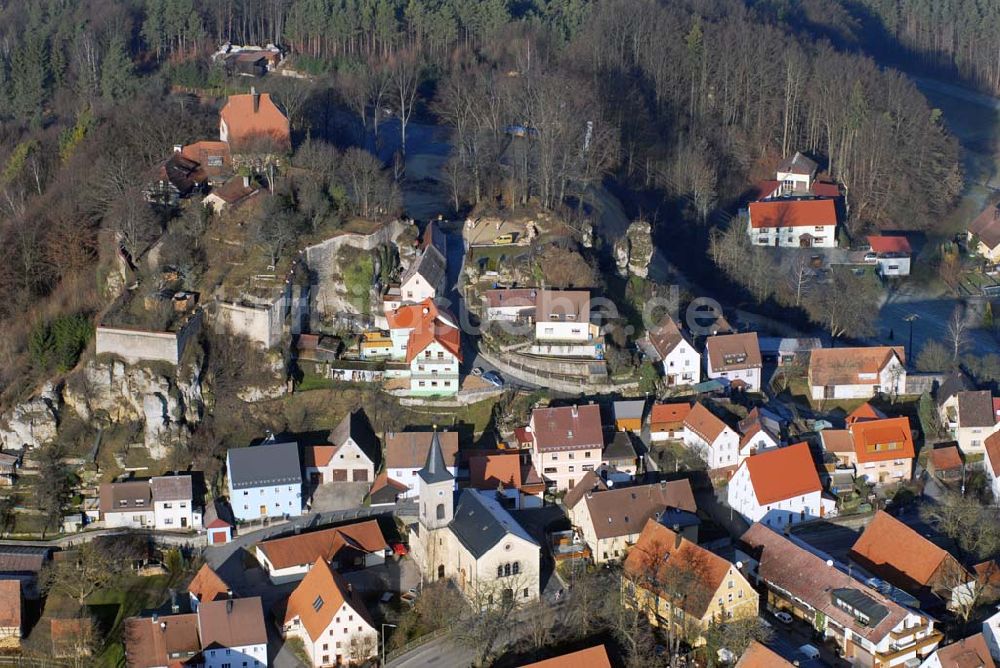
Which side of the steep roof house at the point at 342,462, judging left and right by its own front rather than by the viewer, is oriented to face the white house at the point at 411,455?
left

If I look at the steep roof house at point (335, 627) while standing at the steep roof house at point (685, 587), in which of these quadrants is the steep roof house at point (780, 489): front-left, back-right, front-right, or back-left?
back-right

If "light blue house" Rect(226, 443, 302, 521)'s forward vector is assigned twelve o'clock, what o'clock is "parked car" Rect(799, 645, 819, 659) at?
The parked car is roughly at 10 o'clock from the light blue house.

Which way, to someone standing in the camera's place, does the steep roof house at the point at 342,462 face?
facing the viewer

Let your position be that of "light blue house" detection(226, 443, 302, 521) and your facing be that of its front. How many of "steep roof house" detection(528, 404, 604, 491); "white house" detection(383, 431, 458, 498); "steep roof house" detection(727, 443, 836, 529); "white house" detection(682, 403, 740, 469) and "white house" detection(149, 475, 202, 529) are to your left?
4

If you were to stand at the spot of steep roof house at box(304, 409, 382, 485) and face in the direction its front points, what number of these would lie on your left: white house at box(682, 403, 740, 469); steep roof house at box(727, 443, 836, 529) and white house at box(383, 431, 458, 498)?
3

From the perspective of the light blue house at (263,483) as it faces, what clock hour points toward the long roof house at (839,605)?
The long roof house is roughly at 10 o'clock from the light blue house.

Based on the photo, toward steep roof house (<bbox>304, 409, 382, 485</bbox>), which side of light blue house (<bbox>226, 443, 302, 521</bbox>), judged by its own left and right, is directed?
left

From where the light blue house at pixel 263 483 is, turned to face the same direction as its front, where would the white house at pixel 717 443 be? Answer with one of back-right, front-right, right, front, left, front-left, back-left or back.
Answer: left

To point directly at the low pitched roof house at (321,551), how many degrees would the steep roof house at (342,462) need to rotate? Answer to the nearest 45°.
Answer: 0° — it already faces it

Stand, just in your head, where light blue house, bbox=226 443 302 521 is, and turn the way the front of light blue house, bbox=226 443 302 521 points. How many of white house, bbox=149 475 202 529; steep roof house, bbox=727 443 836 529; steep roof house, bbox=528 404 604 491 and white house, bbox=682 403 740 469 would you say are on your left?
3

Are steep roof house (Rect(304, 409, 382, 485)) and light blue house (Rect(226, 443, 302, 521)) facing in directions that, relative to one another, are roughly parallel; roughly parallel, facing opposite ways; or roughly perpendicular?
roughly parallel

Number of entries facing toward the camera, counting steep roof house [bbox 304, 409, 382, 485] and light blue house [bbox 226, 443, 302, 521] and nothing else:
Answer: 2

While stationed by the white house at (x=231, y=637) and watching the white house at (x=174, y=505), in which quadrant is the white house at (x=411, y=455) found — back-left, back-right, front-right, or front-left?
front-right

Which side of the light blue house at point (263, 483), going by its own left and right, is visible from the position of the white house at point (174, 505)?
right

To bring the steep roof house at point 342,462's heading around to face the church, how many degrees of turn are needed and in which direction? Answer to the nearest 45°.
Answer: approximately 45° to its left

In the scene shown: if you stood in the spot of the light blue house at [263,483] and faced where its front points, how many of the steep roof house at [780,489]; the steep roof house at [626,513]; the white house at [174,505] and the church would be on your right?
1

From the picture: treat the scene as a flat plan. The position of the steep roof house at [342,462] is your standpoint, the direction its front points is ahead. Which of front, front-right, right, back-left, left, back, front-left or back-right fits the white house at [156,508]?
right

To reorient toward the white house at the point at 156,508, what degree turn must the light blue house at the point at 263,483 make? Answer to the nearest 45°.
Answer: approximately 90° to its right

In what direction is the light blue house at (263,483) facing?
toward the camera

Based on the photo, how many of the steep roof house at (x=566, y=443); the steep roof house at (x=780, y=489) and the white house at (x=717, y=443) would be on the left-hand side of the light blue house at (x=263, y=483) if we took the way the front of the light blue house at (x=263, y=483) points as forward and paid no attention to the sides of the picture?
3

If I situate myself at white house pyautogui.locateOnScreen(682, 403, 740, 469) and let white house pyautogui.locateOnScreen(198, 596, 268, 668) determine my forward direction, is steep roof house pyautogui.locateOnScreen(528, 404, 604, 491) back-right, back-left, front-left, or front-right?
front-right
